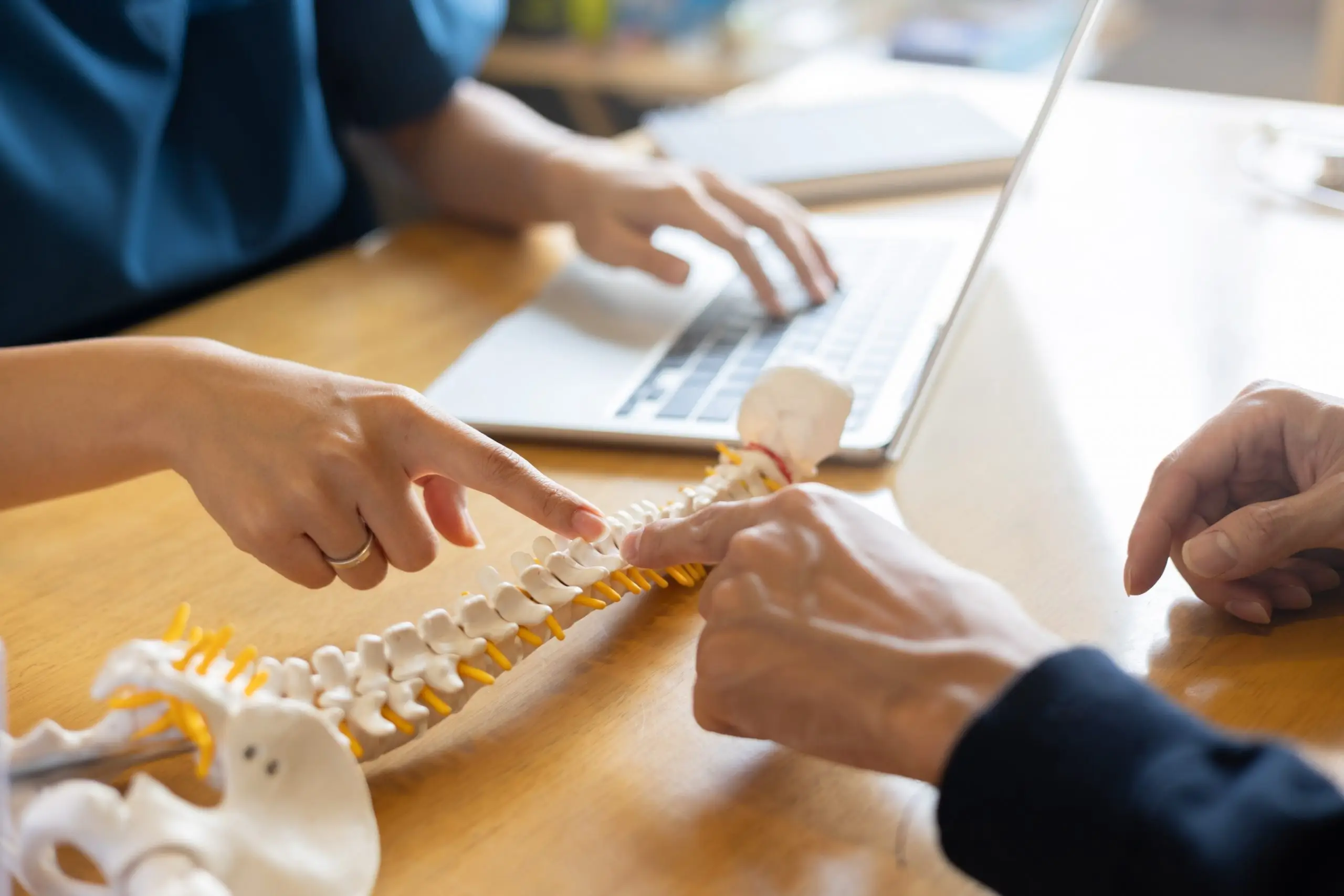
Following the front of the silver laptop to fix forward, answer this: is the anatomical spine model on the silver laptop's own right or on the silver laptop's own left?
on the silver laptop's own left

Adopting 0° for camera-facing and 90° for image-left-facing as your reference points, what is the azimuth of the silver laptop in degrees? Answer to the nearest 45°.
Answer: approximately 90°
